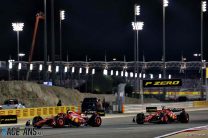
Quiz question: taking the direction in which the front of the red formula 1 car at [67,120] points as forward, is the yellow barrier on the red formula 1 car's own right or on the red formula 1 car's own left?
on the red formula 1 car's own right

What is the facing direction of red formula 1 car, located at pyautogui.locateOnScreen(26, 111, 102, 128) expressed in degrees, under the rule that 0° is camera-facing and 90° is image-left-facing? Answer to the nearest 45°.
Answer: approximately 45°
